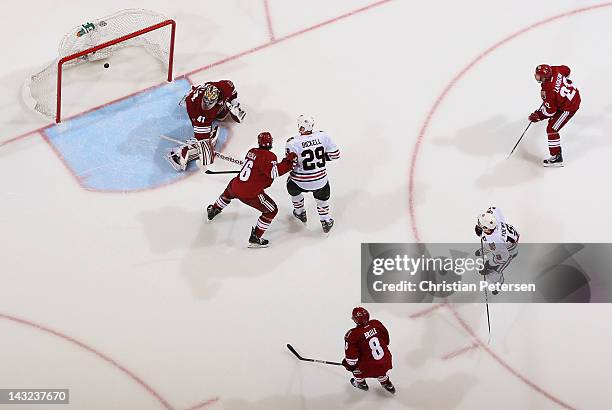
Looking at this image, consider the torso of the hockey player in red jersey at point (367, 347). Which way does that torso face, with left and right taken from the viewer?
facing away from the viewer and to the left of the viewer

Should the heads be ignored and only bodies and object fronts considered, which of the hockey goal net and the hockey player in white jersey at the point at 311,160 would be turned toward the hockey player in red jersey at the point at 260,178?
the hockey goal net

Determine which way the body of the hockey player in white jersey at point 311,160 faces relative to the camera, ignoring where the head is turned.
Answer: away from the camera

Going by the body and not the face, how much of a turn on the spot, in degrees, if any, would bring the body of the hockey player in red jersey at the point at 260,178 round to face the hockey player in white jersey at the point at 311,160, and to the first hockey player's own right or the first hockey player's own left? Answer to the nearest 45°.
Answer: approximately 45° to the first hockey player's own right
